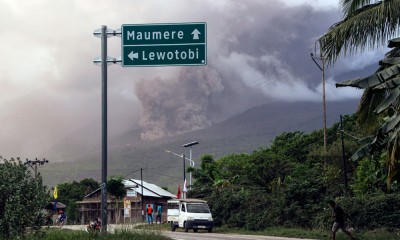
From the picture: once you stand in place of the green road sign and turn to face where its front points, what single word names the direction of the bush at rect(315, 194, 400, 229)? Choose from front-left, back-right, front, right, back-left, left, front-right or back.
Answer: back-left

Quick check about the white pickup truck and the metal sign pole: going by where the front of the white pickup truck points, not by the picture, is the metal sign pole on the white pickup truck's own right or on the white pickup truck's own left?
on the white pickup truck's own right

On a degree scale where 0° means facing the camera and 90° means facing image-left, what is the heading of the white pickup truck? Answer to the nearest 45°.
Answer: approximately 315°

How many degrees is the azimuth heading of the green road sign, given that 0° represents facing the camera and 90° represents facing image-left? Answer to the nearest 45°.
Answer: approximately 0°

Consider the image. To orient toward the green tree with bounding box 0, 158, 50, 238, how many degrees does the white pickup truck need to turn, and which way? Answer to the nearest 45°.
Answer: approximately 45° to its right

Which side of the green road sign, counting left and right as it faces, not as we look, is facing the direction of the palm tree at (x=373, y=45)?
left

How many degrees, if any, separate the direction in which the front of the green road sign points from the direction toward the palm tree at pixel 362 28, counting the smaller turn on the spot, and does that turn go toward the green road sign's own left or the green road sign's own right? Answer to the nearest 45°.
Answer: approximately 90° to the green road sign's own left
